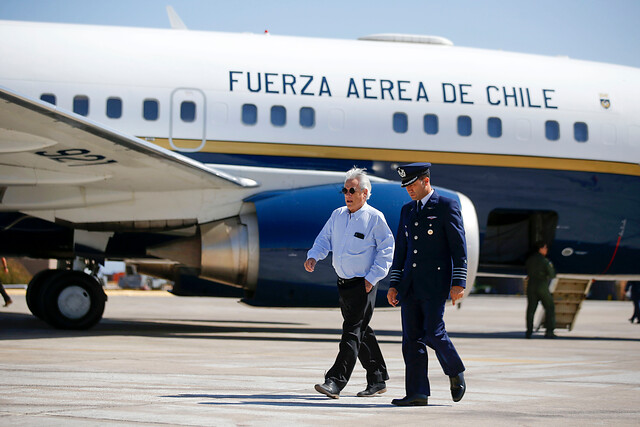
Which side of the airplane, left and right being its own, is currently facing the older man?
right

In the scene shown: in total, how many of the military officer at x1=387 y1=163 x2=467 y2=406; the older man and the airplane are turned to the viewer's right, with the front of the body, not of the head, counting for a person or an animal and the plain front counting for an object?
1

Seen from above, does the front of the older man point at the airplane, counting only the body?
no

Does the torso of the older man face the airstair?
no

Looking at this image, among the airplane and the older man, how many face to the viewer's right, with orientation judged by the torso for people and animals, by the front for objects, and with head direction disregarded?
1

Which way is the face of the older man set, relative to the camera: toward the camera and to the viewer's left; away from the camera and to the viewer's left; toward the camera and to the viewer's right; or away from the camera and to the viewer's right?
toward the camera and to the viewer's left

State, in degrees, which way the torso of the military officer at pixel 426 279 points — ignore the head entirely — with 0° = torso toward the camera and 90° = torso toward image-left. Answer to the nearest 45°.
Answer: approximately 45°

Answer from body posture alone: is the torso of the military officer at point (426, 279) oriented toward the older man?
no

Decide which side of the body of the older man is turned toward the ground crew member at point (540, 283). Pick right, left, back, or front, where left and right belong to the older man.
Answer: back

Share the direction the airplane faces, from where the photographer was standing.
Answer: facing to the right of the viewer

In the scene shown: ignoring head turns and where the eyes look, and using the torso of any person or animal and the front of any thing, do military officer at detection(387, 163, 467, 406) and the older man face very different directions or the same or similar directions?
same or similar directions

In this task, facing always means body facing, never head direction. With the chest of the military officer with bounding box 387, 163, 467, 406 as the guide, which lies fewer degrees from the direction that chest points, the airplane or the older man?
the older man

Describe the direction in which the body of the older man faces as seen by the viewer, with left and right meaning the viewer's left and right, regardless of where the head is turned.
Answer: facing the viewer and to the left of the viewer
